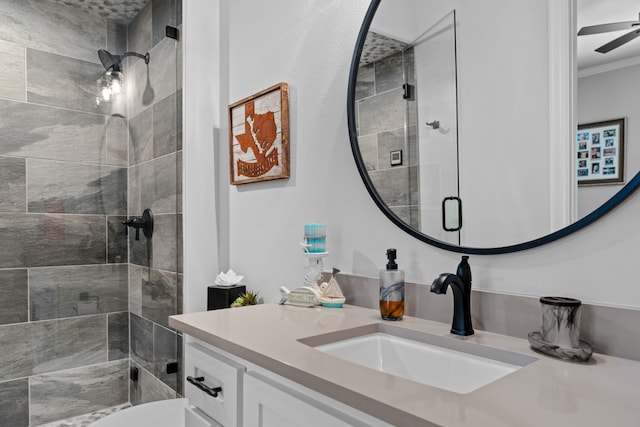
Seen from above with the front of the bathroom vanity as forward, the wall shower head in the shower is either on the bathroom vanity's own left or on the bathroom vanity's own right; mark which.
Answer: on the bathroom vanity's own right

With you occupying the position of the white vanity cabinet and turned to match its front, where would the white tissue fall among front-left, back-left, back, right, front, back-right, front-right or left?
back-right

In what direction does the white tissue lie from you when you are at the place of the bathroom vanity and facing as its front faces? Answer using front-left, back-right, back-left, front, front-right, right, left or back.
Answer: right

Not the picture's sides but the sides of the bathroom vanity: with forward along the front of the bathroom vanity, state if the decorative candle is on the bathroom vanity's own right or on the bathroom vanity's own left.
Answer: on the bathroom vanity's own right

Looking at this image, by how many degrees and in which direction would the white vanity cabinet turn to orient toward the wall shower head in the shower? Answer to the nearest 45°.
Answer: approximately 90° to its right
